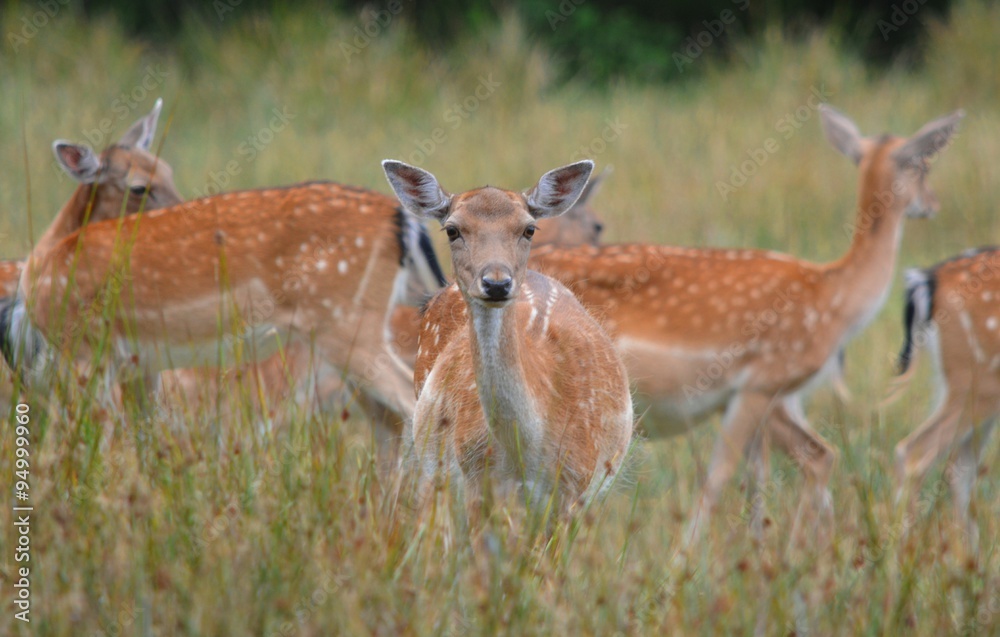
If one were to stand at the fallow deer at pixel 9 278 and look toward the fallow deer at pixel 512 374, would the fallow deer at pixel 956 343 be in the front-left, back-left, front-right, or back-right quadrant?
front-left

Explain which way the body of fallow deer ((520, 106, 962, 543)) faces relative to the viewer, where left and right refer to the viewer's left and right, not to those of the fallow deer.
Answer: facing to the right of the viewer

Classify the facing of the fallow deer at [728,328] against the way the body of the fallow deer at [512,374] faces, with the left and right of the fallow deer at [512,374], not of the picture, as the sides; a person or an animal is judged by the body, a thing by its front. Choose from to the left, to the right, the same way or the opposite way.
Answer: to the left

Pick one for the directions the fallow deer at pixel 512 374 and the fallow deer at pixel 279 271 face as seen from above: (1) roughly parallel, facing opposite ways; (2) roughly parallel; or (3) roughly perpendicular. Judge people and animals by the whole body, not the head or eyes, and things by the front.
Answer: roughly perpendicular

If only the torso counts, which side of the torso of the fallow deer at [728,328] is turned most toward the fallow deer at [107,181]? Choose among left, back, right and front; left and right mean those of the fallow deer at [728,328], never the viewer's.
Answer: back

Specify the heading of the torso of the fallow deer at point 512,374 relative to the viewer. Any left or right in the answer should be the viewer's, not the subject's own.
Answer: facing the viewer

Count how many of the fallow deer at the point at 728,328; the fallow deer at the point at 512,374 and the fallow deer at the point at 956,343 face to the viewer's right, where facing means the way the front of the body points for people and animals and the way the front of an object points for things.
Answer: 2

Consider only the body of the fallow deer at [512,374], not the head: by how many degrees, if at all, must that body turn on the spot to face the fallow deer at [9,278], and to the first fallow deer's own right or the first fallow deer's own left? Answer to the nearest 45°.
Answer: approximately 135° to the first fallow deer's own right

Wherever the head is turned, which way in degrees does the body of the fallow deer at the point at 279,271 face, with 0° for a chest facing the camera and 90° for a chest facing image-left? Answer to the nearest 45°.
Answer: approximately 90°

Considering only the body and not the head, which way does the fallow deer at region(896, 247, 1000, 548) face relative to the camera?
to the viewer's right

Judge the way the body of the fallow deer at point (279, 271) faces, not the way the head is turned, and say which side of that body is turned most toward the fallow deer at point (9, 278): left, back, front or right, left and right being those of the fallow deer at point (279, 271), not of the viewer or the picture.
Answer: front

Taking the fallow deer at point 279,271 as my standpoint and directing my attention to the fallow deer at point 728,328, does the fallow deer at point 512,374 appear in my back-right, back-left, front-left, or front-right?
front-right

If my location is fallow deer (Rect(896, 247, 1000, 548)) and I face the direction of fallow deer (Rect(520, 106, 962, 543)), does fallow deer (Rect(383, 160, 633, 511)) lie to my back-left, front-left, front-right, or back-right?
front-left

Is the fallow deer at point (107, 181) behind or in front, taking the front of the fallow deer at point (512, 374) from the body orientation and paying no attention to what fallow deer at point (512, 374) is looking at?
behind

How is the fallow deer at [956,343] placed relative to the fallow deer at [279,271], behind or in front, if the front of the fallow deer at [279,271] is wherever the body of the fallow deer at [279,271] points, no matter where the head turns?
behind

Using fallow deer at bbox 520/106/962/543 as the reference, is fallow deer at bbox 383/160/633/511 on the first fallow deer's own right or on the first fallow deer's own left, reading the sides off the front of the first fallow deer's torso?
on the first fallow deer's own right
